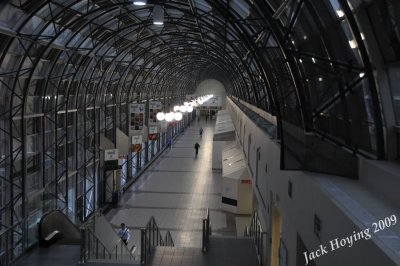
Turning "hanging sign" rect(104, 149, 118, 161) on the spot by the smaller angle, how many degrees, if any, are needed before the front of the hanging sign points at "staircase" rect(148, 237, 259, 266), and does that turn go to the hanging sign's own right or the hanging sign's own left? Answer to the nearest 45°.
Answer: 0° — it already faces it

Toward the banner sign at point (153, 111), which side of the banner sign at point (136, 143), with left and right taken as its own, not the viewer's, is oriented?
back

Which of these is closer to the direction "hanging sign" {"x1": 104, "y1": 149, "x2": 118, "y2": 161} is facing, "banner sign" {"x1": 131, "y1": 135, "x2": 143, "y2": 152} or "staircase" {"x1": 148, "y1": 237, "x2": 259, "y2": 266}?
the staircase

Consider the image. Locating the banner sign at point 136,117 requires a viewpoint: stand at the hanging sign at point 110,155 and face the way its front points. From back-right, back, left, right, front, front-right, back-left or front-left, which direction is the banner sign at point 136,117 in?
back-left

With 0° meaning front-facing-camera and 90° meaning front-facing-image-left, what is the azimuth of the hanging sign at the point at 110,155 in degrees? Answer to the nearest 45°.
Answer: approximately 0°

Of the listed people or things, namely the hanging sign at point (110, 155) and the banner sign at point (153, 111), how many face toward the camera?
2

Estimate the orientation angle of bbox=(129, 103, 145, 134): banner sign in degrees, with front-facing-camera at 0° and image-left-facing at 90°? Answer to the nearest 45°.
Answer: approximately 0°

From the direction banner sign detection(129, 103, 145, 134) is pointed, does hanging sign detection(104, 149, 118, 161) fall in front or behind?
in front

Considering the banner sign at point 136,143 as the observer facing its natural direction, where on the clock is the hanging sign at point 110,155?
The hanging sign is roughly at 1 o'clock from the banner sign.

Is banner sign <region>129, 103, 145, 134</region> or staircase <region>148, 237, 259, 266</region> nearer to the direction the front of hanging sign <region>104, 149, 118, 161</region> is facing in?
the staircase
